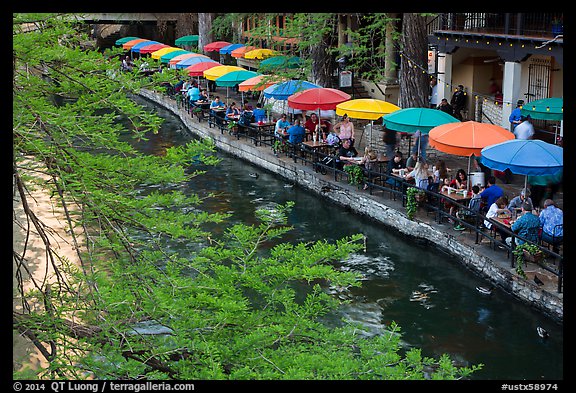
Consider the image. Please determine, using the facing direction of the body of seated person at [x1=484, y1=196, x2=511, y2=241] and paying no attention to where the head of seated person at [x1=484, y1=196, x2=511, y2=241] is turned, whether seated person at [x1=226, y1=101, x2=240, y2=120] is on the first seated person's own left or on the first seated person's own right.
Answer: on the first seated person's own left

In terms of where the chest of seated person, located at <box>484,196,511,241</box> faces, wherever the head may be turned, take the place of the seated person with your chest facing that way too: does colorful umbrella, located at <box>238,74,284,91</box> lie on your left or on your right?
on your left
